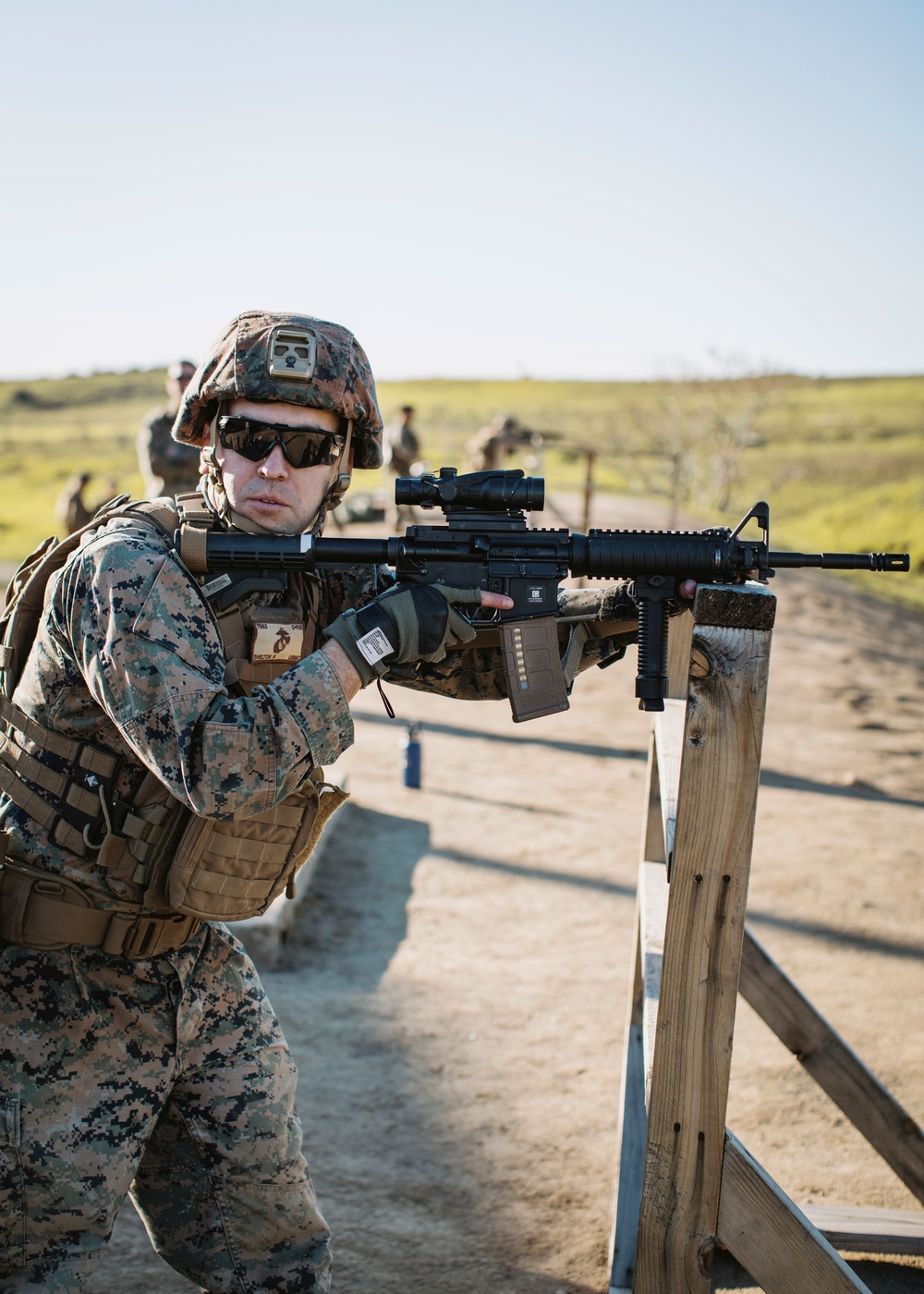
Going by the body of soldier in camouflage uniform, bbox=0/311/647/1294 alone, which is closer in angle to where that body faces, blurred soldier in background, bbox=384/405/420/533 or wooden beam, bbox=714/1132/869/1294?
the wooden beam

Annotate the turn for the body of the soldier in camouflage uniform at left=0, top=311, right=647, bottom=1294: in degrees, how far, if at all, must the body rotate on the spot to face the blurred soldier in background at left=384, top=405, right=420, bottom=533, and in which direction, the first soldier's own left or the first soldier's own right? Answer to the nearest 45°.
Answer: approximately 135° to the first soldier's own left

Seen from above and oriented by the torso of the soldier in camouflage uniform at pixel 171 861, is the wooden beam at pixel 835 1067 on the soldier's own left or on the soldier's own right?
on the soldier's own left

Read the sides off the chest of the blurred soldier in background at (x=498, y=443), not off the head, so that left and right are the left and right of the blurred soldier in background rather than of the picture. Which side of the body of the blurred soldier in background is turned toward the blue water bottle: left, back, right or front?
right

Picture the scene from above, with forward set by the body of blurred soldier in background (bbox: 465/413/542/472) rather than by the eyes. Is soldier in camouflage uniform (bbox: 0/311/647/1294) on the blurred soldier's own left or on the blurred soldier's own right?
on the blurred soldier's own right

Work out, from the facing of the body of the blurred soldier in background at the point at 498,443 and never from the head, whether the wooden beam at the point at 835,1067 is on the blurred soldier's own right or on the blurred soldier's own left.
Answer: on the blurred soldier's own right

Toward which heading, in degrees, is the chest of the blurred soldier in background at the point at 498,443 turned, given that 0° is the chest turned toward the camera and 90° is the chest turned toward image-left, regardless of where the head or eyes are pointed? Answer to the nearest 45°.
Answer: approximately 270°

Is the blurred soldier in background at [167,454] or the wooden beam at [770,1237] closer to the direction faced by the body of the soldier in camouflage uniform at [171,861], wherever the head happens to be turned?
the wooden beam

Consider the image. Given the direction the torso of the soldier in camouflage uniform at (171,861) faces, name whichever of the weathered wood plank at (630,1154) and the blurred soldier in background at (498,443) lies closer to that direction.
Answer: the weathered wood plank

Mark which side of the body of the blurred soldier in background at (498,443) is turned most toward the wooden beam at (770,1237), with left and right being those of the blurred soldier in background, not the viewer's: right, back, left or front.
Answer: right

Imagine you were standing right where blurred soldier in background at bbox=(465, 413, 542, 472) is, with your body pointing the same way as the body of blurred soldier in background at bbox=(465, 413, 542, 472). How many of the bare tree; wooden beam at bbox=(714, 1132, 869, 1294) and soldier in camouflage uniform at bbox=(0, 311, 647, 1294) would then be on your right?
2

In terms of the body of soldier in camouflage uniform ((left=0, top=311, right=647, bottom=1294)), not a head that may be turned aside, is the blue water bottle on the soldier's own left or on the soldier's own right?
on the soldier's own left

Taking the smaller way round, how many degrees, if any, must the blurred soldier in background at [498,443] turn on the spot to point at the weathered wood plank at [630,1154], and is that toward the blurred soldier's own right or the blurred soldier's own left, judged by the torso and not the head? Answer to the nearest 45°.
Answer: approximately 90° to the blurred soldier's own right
